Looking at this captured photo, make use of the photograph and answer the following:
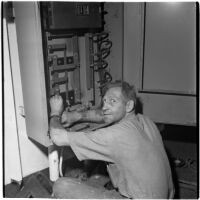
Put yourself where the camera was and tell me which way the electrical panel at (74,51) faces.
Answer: facing the viewer
